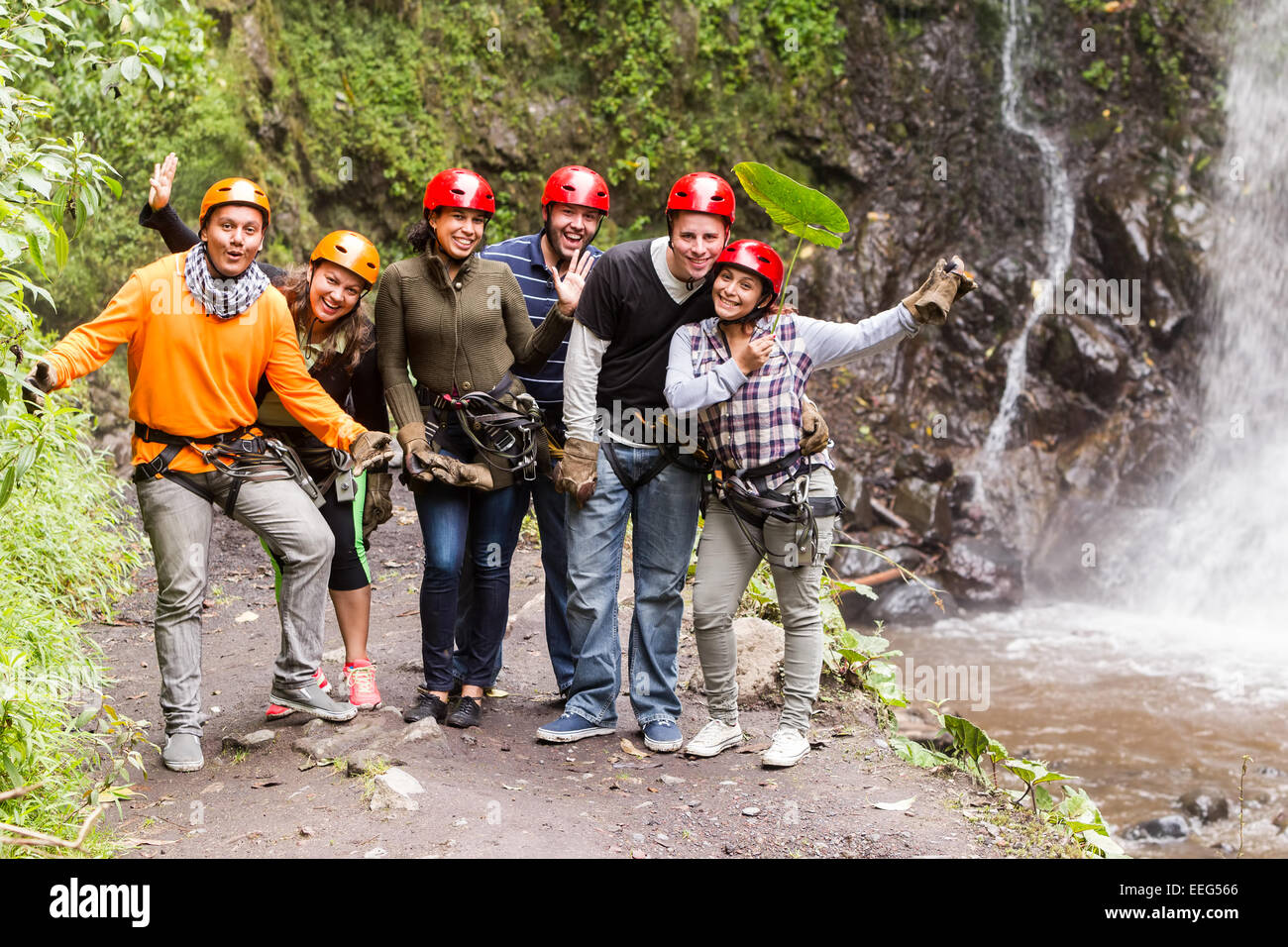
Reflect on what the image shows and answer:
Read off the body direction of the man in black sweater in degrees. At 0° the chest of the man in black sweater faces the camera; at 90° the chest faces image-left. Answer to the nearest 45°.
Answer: approximately 0°

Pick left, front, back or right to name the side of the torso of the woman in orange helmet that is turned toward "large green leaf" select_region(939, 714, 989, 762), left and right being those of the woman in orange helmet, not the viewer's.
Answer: left

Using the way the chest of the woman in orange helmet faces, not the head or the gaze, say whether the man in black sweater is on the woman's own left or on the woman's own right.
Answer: on the woman's own left

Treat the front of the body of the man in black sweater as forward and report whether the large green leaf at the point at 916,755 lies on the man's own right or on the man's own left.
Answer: on the man's own left

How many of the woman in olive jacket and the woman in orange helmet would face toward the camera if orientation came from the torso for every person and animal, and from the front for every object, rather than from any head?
2

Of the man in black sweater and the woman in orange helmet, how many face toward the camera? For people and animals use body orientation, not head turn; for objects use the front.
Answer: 2

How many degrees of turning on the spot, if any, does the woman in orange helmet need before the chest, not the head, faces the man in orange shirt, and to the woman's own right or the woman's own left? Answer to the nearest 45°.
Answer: approximately 45° to the woman's own right

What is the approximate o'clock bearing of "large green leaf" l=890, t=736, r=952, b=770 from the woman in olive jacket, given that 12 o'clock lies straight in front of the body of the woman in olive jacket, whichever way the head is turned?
The large green leaf is roughly at 9 o'clock from the woman in olive jacket.

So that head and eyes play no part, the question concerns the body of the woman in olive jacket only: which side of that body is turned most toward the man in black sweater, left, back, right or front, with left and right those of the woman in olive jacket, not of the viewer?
left

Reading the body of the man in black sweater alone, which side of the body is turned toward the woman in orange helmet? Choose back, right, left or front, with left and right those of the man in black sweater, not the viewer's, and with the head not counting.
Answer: right
